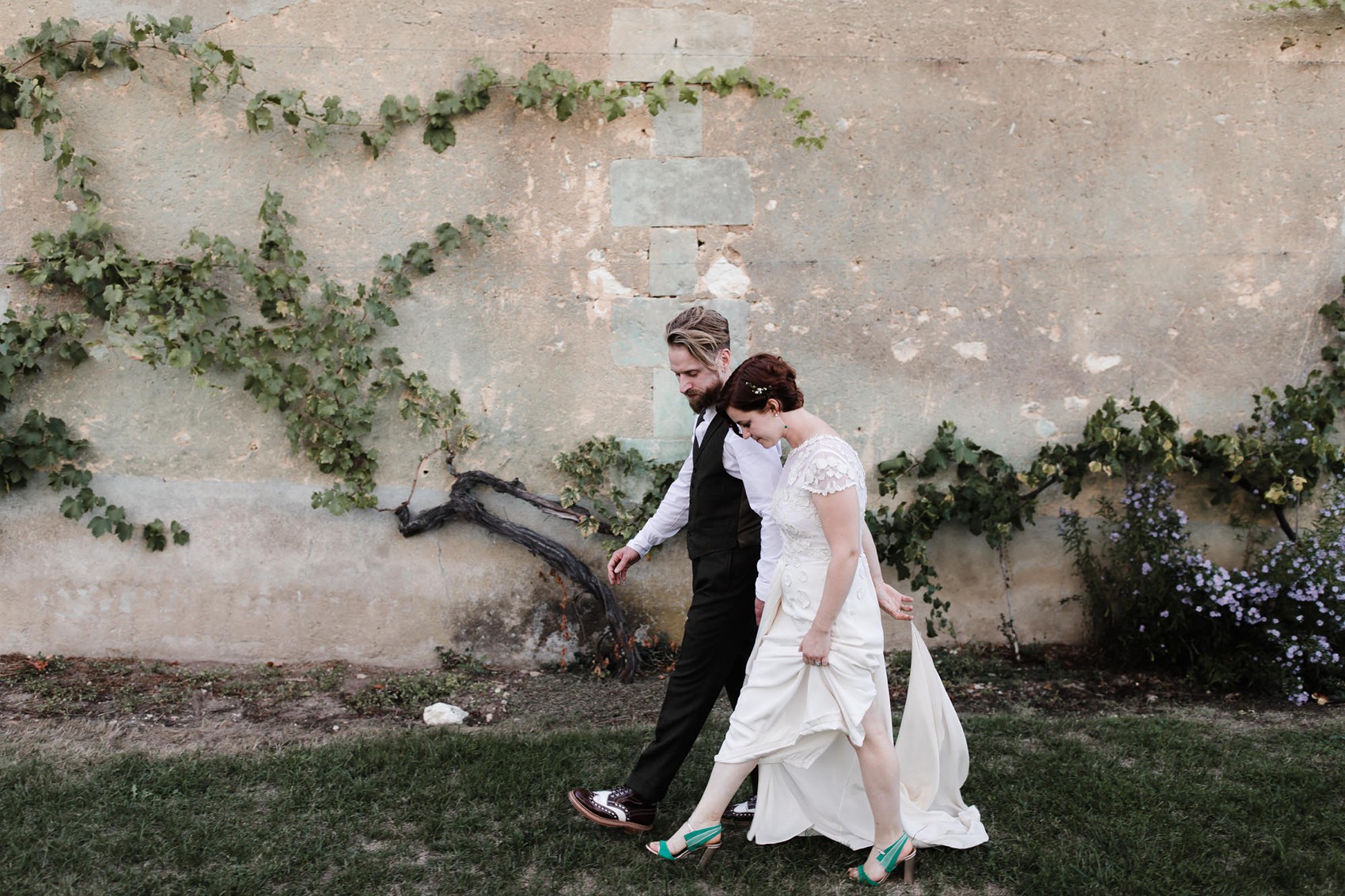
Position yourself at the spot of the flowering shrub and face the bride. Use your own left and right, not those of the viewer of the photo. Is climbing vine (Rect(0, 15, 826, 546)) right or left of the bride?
right

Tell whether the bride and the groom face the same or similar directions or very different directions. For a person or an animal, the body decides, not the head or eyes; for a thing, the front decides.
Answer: same or similar directions
